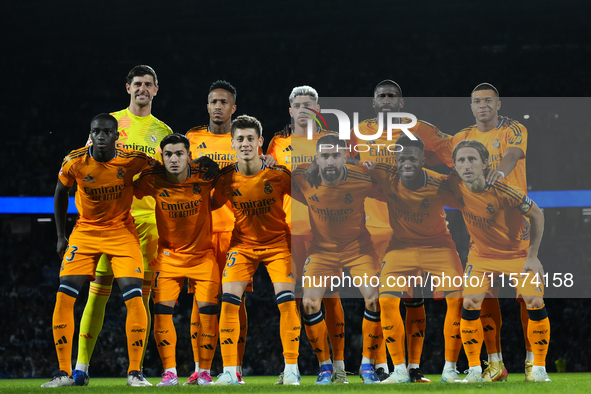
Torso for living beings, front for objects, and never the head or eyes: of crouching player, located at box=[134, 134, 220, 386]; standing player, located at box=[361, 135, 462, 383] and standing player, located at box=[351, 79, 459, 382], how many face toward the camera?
3

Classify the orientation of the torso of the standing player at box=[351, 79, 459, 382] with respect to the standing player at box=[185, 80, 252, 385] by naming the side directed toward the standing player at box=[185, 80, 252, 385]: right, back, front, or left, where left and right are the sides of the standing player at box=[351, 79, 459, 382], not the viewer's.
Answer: right

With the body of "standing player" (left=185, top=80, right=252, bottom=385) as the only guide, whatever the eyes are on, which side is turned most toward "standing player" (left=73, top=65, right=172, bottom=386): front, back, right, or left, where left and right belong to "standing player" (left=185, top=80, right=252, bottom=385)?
right

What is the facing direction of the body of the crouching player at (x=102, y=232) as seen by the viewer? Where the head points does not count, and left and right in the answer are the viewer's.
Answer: facing the viewer

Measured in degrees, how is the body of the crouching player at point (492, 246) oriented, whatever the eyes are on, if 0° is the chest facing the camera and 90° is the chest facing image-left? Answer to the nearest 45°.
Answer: approximately 0°

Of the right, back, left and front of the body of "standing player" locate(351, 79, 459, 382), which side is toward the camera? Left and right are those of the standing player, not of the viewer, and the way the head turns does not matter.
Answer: front
